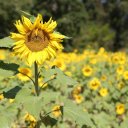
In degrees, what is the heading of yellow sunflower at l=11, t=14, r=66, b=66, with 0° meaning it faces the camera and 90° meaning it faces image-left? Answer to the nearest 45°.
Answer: approximately 0°

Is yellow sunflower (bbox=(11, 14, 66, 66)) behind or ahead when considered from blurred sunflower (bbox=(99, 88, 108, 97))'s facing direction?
ahead

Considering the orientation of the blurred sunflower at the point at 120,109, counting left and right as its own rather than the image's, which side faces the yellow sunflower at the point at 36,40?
front

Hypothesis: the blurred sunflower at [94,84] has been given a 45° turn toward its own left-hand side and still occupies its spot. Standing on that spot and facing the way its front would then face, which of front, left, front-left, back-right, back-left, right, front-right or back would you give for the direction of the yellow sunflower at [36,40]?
front-right

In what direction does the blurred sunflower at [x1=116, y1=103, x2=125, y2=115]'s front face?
toward the camera

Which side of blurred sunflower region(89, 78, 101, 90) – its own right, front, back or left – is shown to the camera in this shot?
front

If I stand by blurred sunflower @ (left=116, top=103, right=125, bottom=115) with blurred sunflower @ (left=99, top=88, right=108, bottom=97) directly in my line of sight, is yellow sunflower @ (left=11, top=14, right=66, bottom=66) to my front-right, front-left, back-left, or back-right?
back-left

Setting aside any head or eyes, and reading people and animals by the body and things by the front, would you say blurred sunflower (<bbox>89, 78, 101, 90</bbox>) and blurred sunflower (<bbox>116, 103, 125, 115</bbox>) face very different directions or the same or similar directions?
same or similar directions
